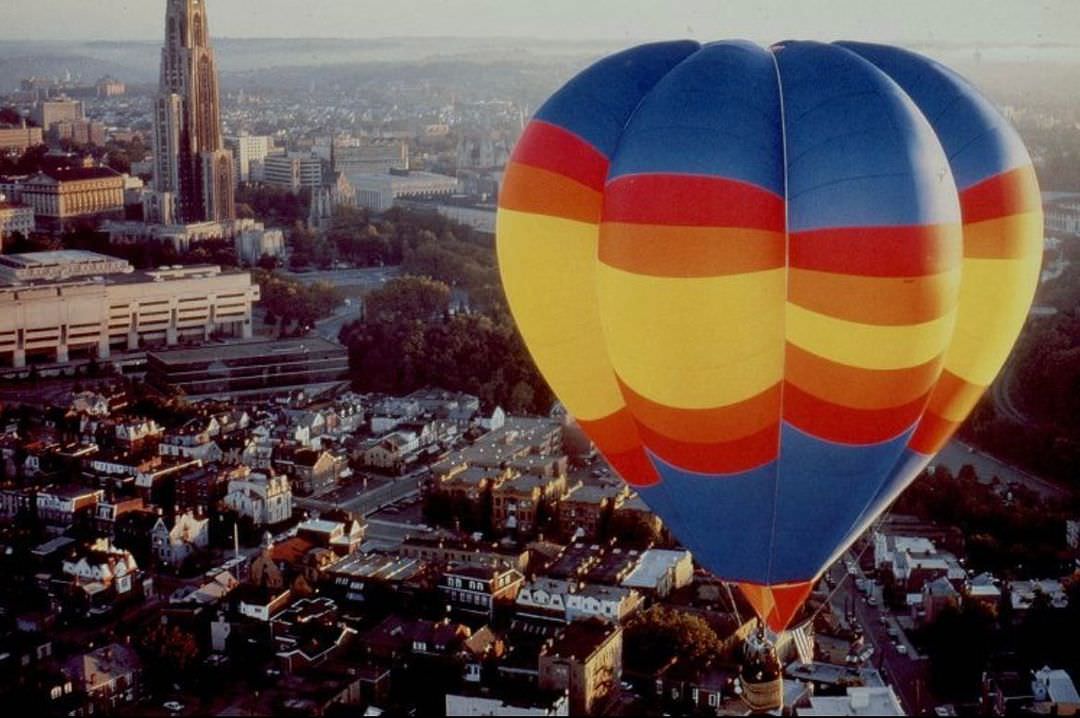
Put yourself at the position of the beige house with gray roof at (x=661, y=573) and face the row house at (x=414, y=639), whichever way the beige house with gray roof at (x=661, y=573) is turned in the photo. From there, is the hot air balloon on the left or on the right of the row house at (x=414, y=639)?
left

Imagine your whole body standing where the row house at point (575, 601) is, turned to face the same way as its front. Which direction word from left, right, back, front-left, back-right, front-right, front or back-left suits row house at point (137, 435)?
back-right

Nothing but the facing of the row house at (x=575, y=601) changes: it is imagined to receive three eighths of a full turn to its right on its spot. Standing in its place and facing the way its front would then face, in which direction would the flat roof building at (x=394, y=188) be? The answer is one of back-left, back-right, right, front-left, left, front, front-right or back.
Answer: front-right

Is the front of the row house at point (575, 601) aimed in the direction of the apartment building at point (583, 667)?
yes

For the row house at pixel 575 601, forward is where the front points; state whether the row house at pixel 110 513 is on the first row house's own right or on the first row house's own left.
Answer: on the first row house's own right

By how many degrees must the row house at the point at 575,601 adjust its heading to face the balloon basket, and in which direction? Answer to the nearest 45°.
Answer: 0° — it already faces it

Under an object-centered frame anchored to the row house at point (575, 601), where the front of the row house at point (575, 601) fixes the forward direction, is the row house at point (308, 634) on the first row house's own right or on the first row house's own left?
on the first row house's own right

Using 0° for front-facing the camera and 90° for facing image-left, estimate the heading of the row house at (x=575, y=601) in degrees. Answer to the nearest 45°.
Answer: approximately 0°

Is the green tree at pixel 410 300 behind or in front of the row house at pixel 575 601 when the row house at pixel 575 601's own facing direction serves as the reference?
behind

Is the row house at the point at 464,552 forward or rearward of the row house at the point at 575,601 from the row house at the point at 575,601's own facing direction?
rearward

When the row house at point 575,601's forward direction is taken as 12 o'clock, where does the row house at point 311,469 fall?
the row house at point 311,469 is roughly at 5 o'clock from the row house at point 575,601.

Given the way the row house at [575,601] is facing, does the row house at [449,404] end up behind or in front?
behind

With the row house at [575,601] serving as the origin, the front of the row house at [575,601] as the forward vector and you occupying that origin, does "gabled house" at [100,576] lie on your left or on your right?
on your right

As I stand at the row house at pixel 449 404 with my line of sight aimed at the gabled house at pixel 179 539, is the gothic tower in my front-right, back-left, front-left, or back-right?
back-right

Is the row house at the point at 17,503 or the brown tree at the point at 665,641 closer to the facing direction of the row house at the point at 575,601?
the brown tree

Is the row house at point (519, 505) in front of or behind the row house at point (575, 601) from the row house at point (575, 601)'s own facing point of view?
behind

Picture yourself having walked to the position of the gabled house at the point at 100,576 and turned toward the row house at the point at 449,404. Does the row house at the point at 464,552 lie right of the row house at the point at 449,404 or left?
right
